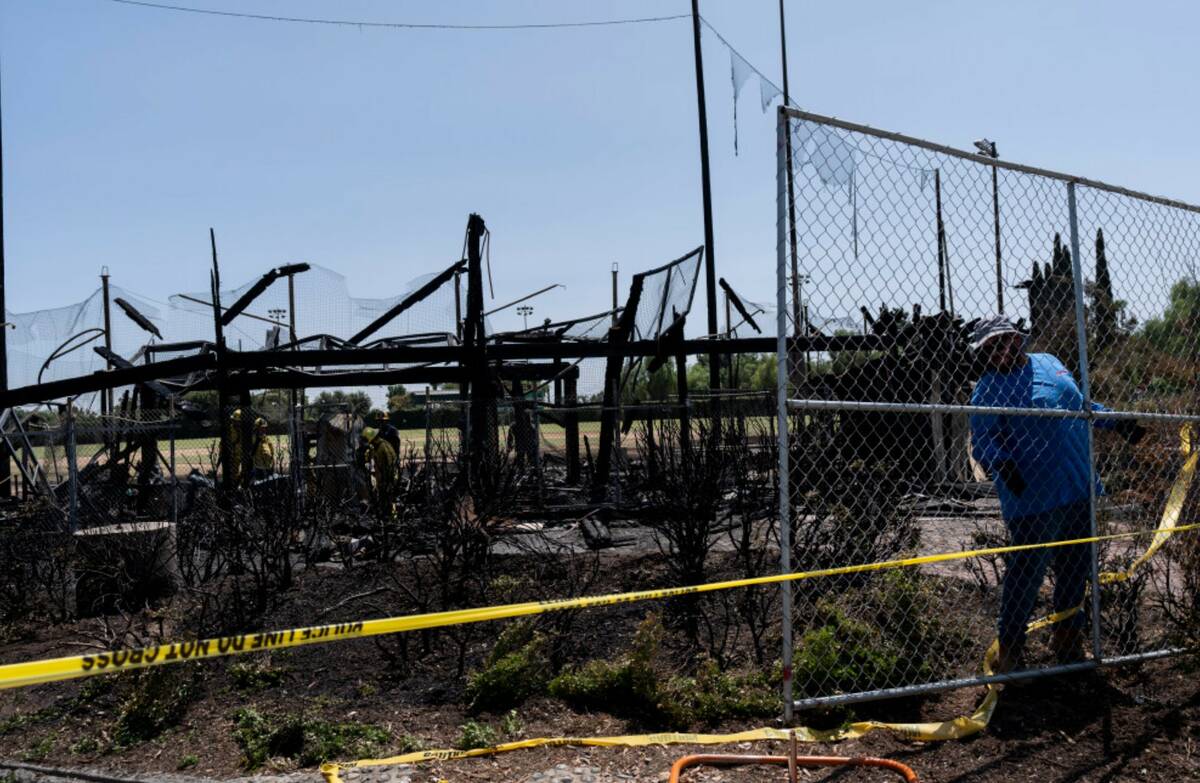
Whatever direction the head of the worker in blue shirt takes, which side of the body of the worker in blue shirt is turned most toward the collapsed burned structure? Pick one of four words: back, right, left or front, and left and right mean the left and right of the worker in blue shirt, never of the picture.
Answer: right

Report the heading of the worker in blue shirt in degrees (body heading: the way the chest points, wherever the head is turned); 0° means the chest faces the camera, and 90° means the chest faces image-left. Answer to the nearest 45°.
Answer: approximately 45°

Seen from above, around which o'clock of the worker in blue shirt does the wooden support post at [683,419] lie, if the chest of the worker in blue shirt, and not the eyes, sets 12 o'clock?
The wooden support post is roughly at 3 o'clock from the worker in blue shirt.

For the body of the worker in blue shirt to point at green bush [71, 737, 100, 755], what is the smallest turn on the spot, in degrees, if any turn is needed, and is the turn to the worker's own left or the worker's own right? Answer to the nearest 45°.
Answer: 0° — they already face it

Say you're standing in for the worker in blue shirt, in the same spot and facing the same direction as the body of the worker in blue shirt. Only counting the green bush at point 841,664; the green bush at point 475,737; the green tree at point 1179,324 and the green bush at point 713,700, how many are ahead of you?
3

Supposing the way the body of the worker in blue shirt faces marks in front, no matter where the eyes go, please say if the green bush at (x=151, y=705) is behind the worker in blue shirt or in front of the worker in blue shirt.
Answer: in front

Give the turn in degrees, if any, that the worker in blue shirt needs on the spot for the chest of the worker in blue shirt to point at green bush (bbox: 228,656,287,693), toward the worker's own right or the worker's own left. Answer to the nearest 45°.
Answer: approximately 45° to the worker's own right

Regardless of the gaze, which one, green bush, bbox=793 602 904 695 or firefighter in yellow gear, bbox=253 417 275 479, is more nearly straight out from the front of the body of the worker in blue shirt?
the green bush

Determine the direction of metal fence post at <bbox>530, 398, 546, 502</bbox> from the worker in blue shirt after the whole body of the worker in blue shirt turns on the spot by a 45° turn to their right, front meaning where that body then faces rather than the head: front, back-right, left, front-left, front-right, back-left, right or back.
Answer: front-right

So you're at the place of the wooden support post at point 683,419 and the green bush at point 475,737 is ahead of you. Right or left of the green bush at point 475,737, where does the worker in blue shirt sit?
left

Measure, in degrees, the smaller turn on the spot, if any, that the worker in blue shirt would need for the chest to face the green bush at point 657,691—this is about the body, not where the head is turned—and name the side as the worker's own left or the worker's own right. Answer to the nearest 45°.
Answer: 0° — they already face it
